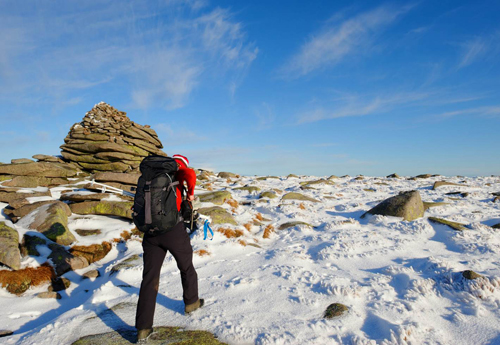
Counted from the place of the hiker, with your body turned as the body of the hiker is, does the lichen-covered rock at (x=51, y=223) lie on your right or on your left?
on your left

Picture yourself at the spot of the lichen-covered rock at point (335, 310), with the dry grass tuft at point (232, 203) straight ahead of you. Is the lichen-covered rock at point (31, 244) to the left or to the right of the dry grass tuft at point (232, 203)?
left

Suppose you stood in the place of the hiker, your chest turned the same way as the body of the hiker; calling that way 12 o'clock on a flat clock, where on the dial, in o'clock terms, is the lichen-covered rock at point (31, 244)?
The lichen-covered rock is roughly at 9 o'clock from the hiker.

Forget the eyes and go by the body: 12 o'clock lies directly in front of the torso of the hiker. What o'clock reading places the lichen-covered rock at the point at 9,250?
The lichen-covered rock is roughly at 9 o'clock from the hiker.

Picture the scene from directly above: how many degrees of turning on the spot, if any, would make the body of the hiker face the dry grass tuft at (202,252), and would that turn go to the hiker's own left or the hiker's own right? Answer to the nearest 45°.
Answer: approximately 45° to the hiker's own left

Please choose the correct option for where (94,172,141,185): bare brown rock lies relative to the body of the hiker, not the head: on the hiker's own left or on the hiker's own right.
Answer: on the hiker's own left

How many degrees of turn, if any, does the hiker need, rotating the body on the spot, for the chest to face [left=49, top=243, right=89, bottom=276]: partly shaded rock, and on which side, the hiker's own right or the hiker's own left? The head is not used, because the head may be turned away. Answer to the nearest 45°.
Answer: approximately 90° to the hiker's own left

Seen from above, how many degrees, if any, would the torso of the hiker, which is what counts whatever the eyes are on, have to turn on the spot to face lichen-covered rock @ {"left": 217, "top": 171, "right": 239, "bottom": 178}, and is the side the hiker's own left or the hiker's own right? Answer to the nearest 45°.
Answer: approximately 45° to the hiker's own left

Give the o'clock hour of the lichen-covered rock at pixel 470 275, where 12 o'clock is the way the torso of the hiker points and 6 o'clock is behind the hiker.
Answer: The lichen-covered rock is roughly at 2 o'clock from the hiker.

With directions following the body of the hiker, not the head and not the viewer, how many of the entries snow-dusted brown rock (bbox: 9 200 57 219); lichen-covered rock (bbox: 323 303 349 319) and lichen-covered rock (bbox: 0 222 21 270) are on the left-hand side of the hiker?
2

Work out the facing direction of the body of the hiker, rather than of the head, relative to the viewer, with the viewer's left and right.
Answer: facing away from the viewer and to the right of the viewer
